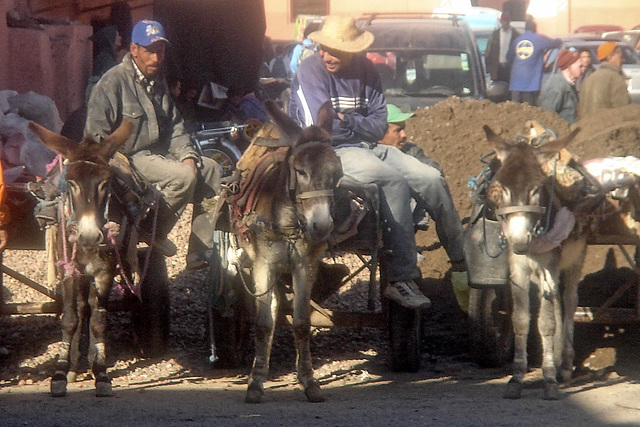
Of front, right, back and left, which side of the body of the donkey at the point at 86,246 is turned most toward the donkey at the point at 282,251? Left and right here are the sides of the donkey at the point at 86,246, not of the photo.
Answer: left

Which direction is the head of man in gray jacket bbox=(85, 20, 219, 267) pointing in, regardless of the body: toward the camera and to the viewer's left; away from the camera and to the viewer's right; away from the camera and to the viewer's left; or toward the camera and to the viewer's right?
toward the camera and to the viewer's right

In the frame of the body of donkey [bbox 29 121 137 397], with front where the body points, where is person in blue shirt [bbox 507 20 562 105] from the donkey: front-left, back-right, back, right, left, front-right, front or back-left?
back-left

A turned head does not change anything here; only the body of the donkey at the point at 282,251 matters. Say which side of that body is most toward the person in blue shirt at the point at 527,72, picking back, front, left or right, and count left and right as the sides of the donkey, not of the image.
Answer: back

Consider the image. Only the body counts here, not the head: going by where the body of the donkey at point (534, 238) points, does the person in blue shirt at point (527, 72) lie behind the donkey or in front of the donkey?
behind

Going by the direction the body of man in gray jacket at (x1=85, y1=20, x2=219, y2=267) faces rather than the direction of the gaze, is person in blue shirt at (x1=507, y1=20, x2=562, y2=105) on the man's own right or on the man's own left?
on the man's own left

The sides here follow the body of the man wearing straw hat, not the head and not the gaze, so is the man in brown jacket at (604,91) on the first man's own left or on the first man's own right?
on the first man's own left

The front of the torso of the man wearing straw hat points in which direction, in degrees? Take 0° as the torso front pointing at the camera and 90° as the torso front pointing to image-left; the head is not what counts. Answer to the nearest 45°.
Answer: approximately 315°
